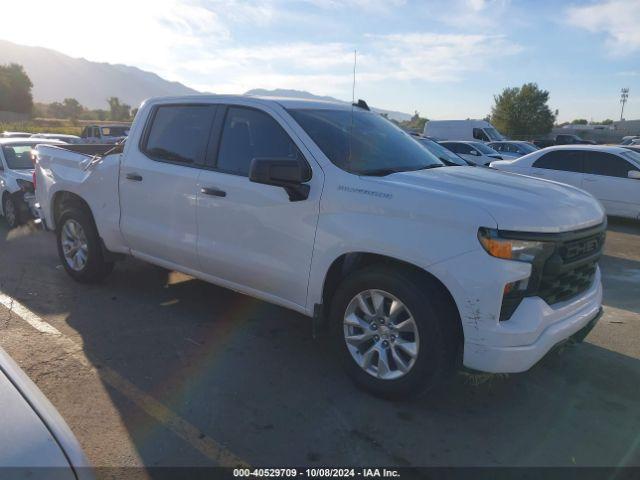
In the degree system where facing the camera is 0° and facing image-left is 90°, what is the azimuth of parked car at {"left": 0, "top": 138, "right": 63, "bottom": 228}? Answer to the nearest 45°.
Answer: approximately 315°

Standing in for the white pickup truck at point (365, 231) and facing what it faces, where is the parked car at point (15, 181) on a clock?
The parked car is roughly at 6 o'clock from the white pickup truck.

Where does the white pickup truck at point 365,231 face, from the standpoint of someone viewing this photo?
facing the viewer and to the right of the viewer

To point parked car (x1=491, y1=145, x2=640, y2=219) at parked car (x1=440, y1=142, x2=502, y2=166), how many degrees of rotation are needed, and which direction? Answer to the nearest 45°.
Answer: approximately 180°

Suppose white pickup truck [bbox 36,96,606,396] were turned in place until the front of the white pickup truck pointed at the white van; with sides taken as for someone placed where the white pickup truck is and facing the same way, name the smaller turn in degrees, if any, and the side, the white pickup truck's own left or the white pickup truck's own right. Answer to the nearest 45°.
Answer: approximately 135° to the white pickup truck's own left

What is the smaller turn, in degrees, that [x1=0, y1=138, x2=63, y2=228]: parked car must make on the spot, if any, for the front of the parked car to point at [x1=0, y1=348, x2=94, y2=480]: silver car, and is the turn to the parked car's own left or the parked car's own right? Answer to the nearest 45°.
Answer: approximately 45° to the parked car's own right

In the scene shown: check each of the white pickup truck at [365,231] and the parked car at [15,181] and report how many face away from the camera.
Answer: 0

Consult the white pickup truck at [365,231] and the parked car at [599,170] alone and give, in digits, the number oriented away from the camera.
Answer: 0
